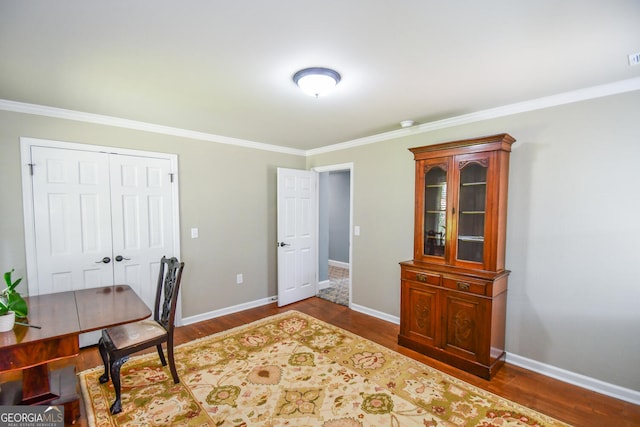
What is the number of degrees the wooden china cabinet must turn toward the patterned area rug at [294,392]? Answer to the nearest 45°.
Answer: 0° — it already faces it

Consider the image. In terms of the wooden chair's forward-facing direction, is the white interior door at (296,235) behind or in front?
behind

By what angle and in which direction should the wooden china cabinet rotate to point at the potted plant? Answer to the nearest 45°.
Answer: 0° — it already faces it

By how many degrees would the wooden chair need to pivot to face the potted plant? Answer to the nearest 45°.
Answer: approximately 45° to its right

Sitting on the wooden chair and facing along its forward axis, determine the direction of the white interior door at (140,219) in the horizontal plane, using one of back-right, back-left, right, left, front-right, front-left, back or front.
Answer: back-right

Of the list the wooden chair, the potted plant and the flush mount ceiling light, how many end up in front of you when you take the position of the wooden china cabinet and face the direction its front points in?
3

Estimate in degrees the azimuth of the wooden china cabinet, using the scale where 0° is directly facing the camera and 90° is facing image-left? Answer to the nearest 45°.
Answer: approximately 45°

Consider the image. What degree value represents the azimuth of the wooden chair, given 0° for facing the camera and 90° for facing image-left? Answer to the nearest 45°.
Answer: approximately 45°

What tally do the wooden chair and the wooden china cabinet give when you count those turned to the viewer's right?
0
